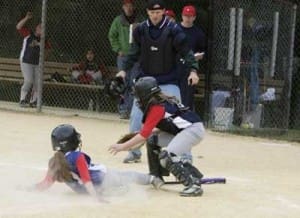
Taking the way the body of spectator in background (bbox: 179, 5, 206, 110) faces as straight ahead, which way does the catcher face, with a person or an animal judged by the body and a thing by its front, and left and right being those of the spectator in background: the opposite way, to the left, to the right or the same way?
to the right

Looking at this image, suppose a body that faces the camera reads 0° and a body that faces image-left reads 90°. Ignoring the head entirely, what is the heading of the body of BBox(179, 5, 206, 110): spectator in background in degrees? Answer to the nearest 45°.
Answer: approximately 0°

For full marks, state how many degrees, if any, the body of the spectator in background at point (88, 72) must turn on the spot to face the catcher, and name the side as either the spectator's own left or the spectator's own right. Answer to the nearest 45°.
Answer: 0° — they already face them

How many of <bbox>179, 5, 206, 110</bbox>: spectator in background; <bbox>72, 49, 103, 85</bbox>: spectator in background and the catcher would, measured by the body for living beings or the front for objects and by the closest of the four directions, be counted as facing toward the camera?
2

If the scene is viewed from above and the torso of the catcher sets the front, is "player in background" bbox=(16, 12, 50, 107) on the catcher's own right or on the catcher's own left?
on the catcher's own right

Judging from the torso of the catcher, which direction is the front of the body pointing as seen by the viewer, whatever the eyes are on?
to the viewer's left

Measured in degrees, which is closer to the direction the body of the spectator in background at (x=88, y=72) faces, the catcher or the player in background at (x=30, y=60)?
the catcher

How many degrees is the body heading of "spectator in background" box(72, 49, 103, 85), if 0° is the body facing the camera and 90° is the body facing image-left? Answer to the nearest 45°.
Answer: approximately 0°

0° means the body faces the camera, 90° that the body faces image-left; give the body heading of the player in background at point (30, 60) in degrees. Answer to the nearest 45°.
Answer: approximately 315°

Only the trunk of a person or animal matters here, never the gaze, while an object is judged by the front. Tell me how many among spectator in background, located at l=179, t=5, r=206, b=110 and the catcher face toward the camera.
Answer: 1
